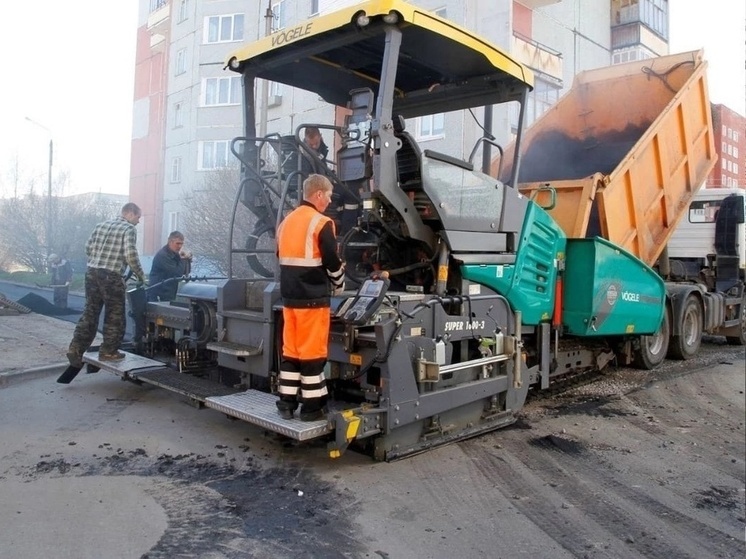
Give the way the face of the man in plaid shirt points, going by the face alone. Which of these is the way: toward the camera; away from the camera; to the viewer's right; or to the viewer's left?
to the viewer's right

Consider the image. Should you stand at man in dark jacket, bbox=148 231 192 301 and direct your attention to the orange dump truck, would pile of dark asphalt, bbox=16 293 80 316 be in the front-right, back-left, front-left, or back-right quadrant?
back-left

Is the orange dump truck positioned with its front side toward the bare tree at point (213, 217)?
no

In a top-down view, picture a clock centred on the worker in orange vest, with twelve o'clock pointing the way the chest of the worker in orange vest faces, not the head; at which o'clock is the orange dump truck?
The orange dump truck is roughly at 12 o'clock from the worker in orange vest.

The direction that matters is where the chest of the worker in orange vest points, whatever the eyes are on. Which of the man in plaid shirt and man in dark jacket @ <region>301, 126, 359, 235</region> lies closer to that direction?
the man in dark jacket

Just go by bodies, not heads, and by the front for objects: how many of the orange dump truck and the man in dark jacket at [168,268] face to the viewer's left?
0

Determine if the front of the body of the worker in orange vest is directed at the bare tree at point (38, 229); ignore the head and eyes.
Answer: no

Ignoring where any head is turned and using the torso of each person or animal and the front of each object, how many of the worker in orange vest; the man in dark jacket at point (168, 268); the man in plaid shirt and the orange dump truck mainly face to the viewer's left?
0

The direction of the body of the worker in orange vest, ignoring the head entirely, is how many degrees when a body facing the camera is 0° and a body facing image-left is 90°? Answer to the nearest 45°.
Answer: approximately 225°

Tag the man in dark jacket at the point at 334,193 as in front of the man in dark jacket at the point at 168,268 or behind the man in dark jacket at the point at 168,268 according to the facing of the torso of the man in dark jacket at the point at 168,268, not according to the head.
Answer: in front

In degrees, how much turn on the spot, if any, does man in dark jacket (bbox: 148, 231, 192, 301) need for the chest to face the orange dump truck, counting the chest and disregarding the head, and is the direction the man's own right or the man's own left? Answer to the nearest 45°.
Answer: approximately 45° to the man's own left

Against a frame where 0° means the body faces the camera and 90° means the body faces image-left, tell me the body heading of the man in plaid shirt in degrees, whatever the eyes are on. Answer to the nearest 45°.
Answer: approximately 225°

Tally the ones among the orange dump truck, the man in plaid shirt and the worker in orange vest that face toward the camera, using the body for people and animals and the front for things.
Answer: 0

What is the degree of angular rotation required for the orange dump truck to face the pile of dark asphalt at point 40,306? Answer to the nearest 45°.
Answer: approximately 135° to its left

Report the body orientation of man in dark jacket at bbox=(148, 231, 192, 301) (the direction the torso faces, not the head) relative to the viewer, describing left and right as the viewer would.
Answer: facing the viewer and to the right of the viewer
